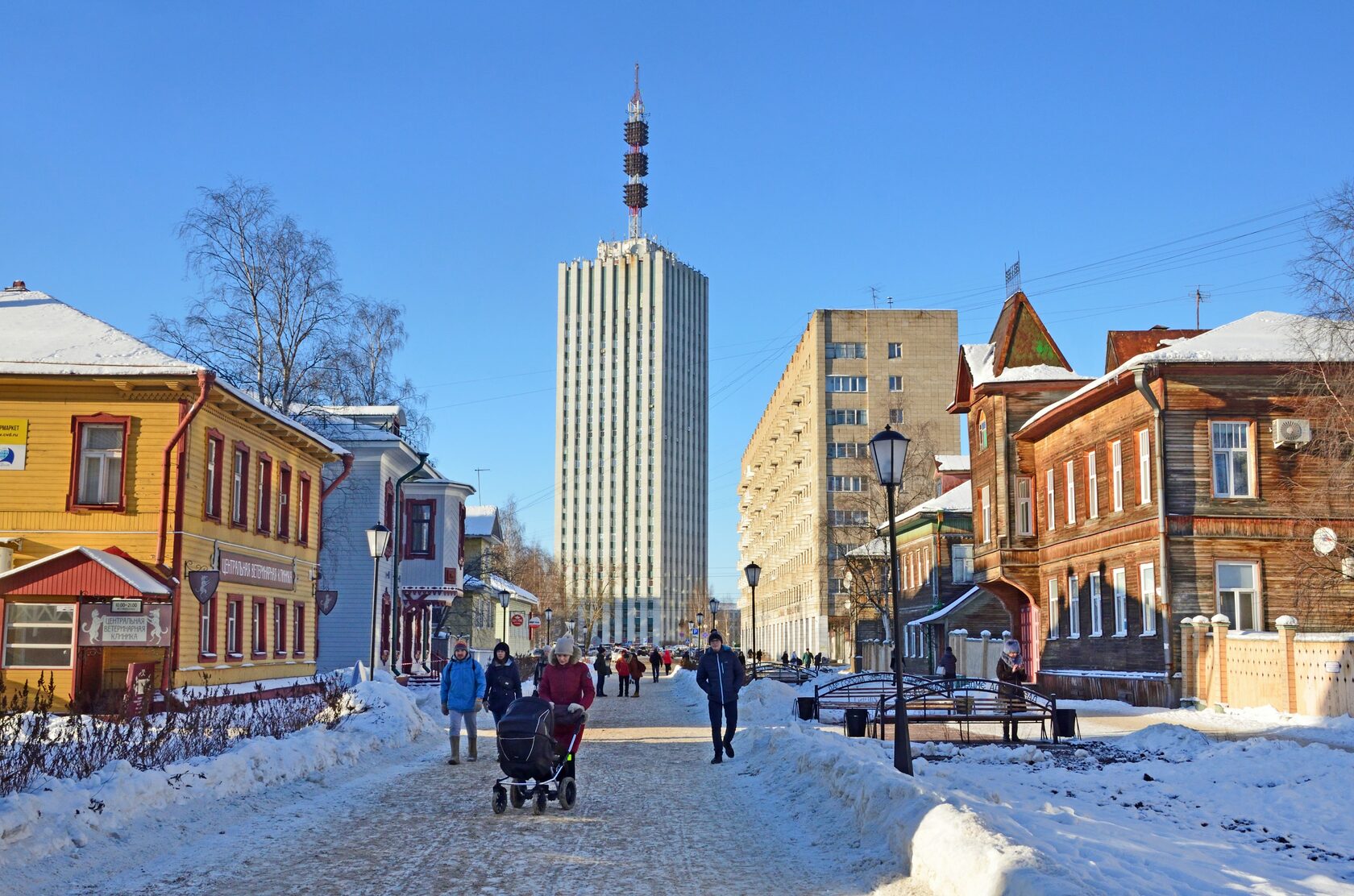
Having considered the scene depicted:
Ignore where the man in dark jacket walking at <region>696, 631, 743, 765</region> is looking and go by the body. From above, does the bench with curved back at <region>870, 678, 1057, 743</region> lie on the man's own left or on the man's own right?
on the man's own left

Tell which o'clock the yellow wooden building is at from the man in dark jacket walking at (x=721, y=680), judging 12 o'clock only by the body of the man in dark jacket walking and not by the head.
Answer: The yellow wooden building is roughly at 4 o'clock from the man in dark jacket walking.

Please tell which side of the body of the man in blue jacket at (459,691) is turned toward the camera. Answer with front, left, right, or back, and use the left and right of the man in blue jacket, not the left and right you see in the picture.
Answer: front

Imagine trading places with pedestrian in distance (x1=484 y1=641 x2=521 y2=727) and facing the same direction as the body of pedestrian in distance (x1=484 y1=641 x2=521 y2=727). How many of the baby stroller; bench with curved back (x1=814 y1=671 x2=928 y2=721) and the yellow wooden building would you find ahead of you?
1

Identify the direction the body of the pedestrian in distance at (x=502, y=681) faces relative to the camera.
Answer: toward the camera

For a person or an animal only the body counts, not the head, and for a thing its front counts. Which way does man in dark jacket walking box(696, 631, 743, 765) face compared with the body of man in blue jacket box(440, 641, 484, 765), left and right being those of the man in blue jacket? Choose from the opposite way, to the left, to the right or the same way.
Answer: the same way

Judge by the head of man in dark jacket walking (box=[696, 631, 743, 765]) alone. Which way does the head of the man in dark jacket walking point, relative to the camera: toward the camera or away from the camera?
toward the camera

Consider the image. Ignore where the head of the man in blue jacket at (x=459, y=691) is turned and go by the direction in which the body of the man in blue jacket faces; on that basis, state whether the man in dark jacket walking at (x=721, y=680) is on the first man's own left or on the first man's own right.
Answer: on the first man's own left

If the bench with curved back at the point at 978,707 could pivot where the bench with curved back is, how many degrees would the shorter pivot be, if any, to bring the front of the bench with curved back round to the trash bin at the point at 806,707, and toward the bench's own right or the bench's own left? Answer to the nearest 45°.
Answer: approximately 45° to the bench's own left

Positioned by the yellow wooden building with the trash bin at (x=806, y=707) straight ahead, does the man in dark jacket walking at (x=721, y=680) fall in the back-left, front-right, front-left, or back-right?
front-right

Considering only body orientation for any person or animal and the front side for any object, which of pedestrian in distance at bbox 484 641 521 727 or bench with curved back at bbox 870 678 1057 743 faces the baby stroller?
the pedestrian in distance

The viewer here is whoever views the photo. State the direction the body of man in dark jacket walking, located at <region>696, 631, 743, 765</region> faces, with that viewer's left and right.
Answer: facing the viewer

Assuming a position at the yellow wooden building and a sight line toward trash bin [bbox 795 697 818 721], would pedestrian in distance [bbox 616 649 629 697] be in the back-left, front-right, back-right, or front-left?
front-left
